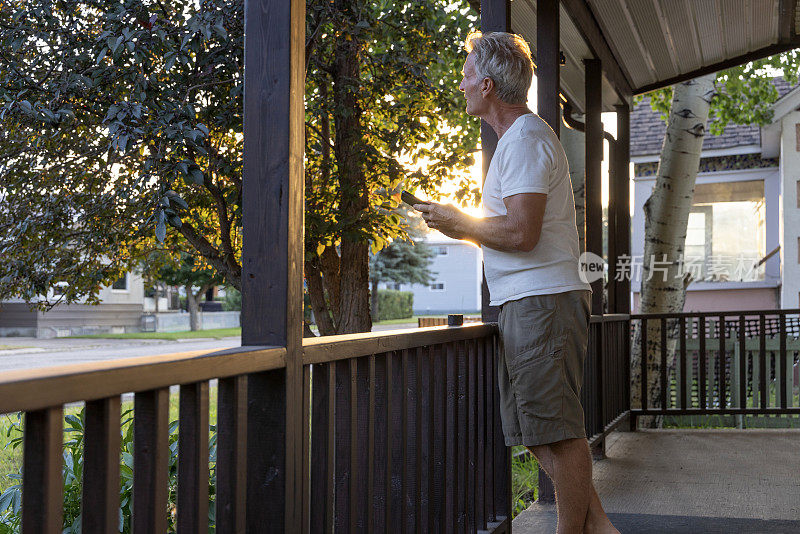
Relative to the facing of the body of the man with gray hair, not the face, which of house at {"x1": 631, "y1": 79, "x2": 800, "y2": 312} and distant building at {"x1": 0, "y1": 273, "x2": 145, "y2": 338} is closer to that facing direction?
the distant building

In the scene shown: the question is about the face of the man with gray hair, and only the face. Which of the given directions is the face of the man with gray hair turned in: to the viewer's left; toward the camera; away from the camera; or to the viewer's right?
to the viewer's left

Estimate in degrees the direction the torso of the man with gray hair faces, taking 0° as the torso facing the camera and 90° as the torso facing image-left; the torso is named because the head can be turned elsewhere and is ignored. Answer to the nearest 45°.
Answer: approximately 90°

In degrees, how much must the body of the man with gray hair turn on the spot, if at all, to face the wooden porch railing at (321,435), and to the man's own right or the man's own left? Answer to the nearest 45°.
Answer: approximately 45° to the man's own left

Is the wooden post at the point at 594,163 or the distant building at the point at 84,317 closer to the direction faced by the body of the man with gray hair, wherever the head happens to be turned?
the distant building

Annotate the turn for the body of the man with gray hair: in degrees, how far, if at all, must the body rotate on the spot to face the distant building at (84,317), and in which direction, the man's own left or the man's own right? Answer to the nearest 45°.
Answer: approximately 45° to the man's own right

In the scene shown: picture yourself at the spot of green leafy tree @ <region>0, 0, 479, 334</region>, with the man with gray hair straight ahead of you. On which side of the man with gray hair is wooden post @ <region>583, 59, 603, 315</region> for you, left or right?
left

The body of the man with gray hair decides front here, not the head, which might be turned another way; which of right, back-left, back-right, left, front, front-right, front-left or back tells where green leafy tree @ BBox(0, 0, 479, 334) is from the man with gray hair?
front-right

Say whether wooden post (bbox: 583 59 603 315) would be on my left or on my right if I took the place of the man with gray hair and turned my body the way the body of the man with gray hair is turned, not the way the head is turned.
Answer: on my right

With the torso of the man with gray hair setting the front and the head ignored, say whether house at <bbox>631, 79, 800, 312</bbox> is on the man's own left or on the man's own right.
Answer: on the man's own right
